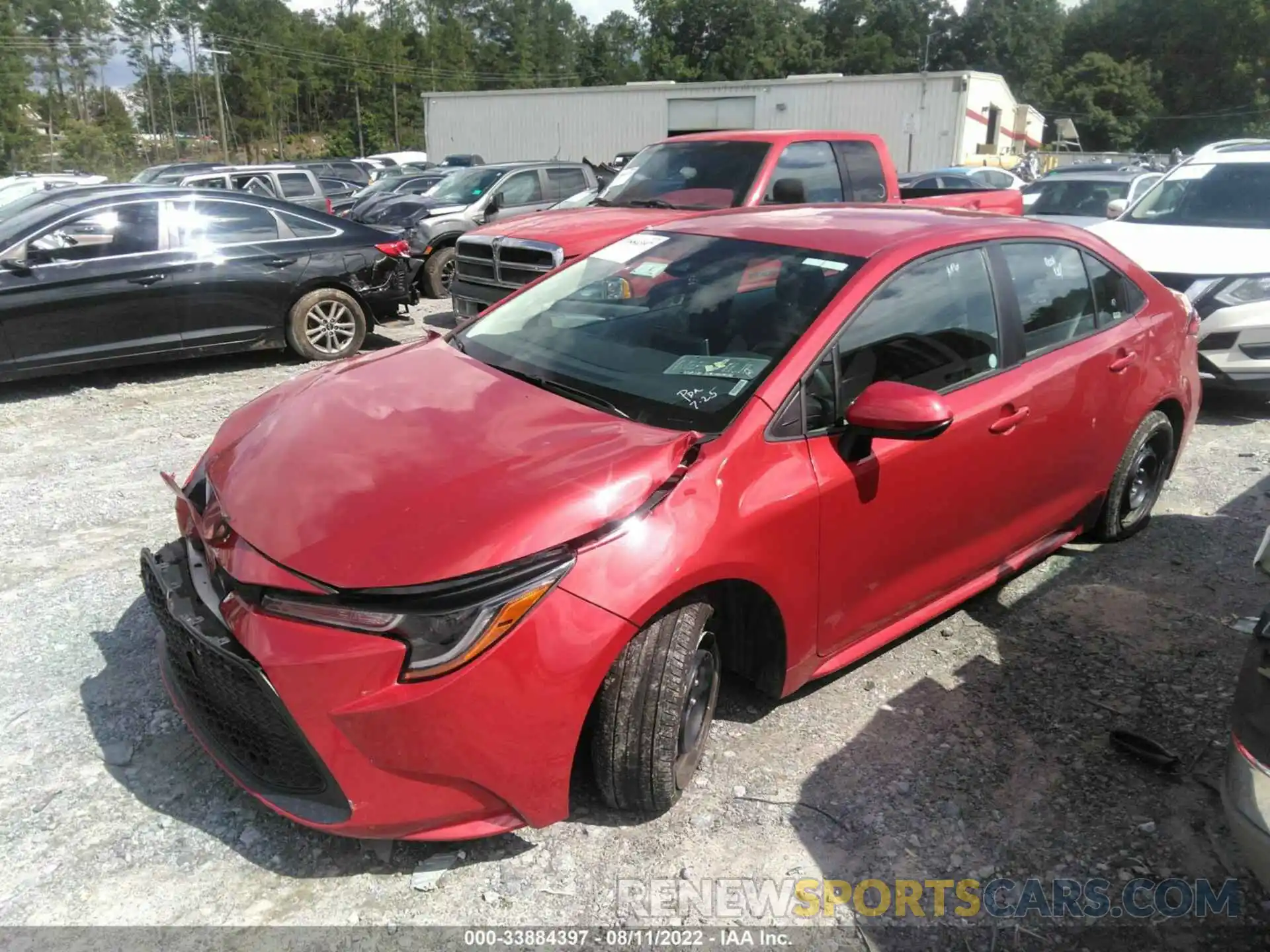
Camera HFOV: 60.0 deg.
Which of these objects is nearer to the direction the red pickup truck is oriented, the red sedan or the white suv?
the red sedan

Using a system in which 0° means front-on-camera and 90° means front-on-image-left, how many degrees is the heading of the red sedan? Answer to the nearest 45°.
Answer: approximately 45°

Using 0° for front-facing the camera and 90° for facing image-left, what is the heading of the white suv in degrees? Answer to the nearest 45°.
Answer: approximately 45°

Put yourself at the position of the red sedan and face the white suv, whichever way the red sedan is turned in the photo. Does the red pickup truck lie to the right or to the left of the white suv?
left

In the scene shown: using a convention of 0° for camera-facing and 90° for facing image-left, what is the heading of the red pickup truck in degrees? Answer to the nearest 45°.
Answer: approximately 45°

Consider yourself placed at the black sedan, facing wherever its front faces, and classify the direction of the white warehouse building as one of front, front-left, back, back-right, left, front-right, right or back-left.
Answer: back-right

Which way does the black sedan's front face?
to the viewer's left

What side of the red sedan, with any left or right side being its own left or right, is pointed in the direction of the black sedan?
right

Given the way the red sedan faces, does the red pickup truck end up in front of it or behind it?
behind
